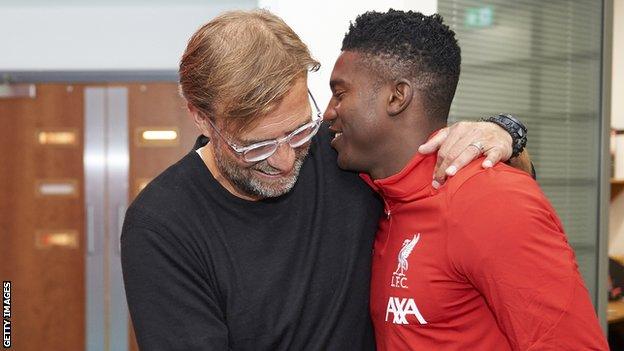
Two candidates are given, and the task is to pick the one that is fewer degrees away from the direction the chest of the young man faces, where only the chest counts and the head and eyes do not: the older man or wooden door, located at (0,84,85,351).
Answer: the older man

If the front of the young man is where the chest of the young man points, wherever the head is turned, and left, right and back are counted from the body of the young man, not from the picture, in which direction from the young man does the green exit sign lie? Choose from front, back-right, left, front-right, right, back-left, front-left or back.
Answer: back-right

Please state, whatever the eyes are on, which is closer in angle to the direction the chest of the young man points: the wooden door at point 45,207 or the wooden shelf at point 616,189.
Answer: the wooden door

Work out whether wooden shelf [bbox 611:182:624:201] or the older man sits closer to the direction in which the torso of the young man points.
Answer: the older man

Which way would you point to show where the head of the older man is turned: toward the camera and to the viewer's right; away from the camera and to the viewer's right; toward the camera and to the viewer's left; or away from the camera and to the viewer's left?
toward the camera and to the viewer's right

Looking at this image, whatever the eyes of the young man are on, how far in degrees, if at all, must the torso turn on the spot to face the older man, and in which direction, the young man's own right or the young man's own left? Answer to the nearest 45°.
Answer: approximately 45° to the young man's own right

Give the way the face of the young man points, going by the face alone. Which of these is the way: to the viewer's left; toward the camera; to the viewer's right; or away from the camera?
to the viewer's left

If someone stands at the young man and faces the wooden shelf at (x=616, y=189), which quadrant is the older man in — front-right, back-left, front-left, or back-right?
back-left

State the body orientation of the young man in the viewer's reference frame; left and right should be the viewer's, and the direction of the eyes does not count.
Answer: facing the viewer and to the left of the viewer

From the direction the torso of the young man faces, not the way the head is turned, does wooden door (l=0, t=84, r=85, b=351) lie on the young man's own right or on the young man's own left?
on the young man's own right

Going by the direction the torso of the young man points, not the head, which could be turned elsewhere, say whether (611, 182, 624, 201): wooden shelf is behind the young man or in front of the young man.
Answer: behind
